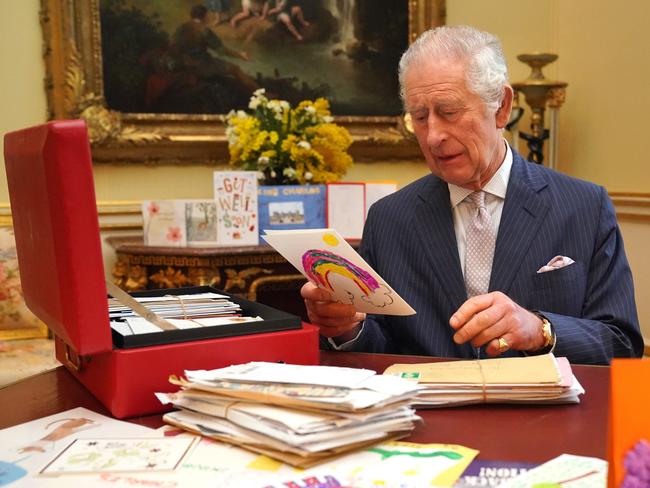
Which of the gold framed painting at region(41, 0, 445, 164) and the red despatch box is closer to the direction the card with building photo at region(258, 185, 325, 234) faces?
the red despatch box

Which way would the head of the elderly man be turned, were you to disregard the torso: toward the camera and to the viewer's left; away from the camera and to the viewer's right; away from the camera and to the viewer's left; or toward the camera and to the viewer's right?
toward the camera and to the viewer's left

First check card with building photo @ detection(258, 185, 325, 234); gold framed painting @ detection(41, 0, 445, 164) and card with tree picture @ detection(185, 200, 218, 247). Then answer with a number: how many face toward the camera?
3

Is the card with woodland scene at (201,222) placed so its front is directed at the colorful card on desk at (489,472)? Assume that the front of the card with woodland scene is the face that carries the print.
yes

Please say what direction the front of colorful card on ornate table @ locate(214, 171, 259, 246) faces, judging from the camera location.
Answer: facing the viewer

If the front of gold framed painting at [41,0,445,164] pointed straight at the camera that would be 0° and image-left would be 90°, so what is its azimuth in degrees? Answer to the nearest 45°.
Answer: approximately 0°

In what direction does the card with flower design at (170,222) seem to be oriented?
toward the camera

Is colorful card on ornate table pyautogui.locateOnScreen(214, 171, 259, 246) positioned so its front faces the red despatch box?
yes

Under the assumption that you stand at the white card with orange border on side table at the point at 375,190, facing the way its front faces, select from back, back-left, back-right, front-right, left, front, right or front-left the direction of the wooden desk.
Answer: front
